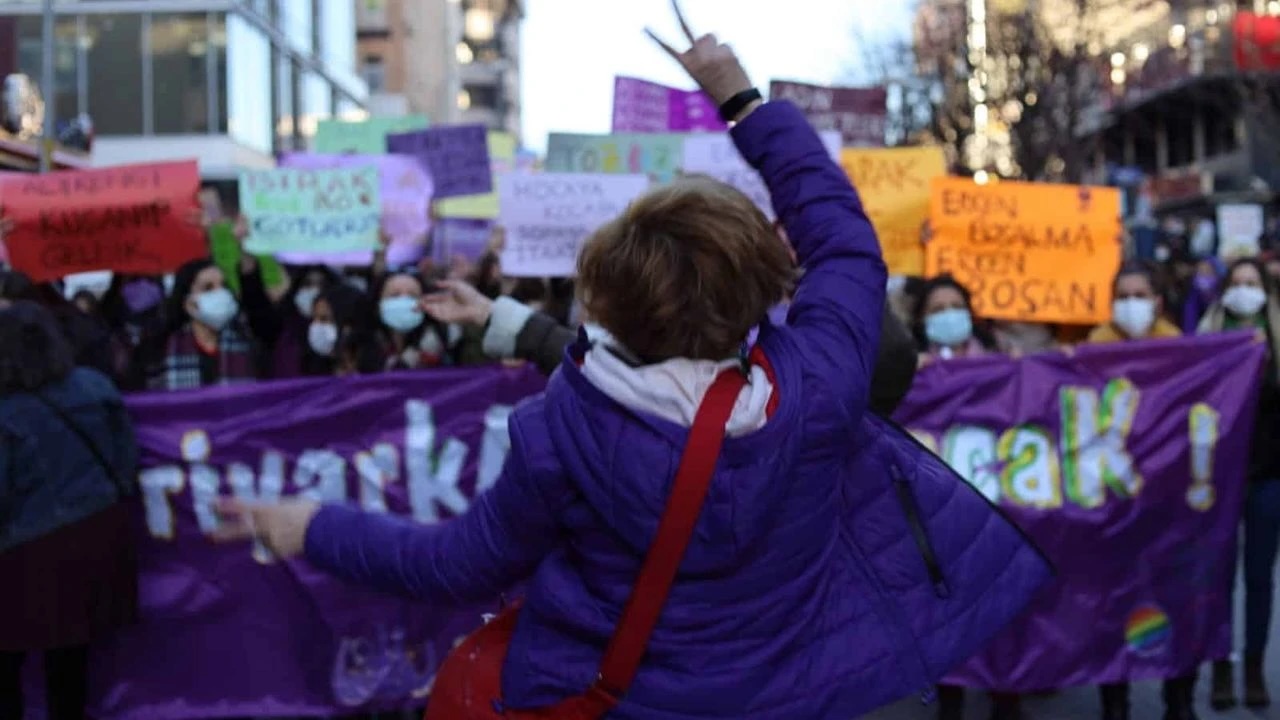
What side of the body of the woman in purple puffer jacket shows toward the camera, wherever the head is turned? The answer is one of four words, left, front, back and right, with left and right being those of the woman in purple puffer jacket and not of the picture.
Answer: back

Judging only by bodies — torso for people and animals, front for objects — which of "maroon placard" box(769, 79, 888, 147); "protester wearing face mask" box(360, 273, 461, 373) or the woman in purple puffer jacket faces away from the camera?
the woman in purple puffer jacket

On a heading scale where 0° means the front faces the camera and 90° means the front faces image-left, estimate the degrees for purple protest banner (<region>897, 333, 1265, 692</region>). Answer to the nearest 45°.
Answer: approximately 0°

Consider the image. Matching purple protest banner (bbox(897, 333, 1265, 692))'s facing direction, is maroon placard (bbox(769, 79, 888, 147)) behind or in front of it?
behind

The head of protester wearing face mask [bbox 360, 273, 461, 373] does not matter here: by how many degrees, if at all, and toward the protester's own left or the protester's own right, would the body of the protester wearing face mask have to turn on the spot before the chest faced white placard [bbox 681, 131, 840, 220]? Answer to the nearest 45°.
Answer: approximately 135° to the protester's own left

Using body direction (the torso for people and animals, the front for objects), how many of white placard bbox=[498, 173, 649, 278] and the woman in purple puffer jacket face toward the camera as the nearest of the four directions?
1

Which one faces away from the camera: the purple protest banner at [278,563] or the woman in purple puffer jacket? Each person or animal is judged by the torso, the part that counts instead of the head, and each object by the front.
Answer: the woman in purple puffer jacket

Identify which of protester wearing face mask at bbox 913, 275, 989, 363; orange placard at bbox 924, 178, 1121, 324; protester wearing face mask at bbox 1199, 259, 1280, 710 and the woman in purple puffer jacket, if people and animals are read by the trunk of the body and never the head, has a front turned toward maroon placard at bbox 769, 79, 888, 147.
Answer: the woman in purple puffer jacket

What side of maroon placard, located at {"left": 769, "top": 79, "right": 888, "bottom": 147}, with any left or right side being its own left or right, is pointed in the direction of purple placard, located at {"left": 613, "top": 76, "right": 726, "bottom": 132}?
right

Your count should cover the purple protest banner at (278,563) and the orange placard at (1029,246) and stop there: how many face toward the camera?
2

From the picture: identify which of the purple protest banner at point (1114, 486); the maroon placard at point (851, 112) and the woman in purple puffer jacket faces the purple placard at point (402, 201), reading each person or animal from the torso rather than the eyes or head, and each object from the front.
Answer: the woman in purple puffer jacket
